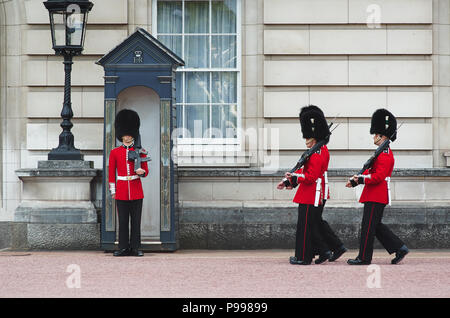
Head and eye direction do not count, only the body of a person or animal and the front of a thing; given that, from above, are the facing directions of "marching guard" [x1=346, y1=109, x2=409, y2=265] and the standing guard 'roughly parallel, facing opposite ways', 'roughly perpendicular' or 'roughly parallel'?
roughly perpendicular

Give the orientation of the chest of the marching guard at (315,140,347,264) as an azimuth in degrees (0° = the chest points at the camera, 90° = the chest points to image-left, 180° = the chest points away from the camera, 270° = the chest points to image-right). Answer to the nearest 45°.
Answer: approximately 90°

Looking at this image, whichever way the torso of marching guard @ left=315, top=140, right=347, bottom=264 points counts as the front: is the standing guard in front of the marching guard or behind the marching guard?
in front

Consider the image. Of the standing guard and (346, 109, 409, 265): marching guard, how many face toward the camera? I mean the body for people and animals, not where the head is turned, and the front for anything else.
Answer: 1

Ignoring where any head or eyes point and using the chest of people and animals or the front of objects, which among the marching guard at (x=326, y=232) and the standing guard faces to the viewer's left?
the marching guard

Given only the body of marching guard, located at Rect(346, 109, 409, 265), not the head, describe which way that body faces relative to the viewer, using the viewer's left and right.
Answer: facing to the left of the viewer

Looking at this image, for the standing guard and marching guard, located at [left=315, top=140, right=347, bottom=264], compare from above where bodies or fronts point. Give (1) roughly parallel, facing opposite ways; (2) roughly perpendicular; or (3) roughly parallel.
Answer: roughly perpendicular

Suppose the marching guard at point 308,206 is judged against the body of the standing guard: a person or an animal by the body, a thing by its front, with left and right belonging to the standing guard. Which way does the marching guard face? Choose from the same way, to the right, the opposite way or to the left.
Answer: to the right

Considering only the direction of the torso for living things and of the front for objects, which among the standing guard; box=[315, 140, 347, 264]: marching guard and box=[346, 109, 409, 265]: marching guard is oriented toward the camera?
the standing guard

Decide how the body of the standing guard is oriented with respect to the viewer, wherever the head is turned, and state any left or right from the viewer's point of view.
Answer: facing the viewer

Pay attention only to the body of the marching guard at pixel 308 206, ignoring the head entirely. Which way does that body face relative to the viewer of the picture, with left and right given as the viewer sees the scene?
facing to the left of the viewer
